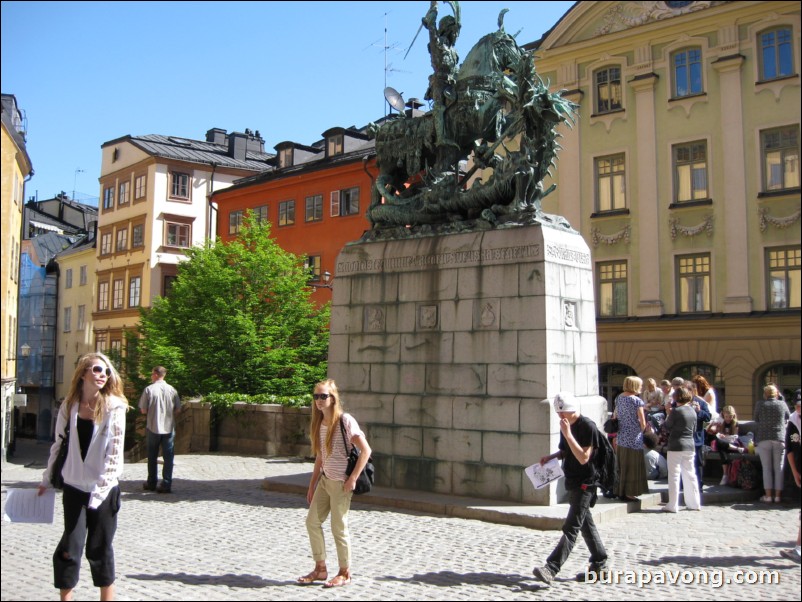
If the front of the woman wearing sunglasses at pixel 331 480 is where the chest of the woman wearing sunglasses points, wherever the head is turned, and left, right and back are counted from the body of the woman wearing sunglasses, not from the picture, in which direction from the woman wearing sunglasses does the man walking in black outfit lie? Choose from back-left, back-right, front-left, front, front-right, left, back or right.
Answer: back-left

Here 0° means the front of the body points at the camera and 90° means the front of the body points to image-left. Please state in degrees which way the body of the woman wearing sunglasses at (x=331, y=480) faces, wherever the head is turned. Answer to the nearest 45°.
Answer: approximately 45°

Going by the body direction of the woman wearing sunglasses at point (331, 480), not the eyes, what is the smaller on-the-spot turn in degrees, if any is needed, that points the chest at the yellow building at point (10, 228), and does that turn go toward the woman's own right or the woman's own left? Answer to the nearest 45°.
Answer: approximately 90° to the woman's own right

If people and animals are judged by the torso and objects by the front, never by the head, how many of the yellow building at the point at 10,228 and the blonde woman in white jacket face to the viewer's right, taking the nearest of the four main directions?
1

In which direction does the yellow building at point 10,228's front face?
to the viewer's right

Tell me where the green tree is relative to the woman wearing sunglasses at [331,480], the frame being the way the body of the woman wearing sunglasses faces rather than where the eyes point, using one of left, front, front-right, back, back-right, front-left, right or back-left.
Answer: back-right

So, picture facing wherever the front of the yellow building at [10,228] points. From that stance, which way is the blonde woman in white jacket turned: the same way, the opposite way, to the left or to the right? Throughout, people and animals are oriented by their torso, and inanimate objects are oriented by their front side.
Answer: to the right
